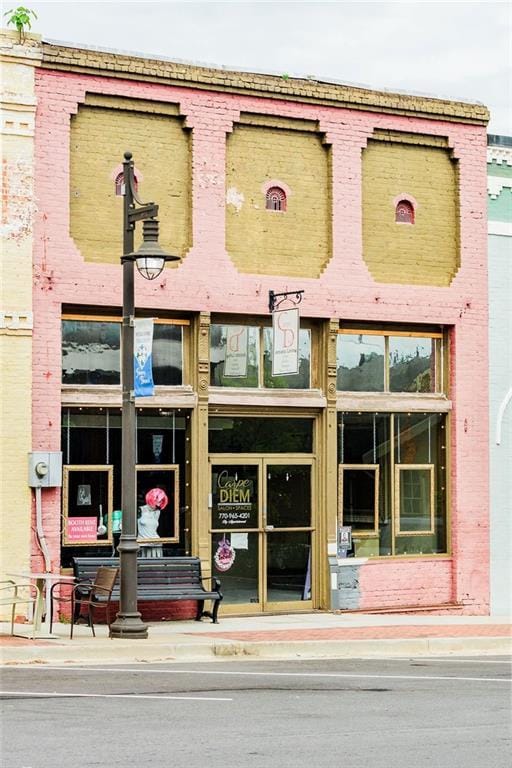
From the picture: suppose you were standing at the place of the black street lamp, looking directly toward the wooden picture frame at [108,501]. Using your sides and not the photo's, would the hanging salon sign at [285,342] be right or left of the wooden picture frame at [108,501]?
right

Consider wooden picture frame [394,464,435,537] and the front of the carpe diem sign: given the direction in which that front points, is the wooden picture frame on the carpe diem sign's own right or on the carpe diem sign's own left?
on the carpe diem sign's own left

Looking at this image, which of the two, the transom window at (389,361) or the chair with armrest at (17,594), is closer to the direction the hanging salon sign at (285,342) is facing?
the chair with armrest

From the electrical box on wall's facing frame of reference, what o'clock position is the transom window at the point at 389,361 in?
The transom window is roughly at 8 o'clock from the electrical box on wall.

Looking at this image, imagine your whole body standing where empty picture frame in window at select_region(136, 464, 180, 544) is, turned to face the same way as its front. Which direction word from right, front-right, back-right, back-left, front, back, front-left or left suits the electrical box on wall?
front-right

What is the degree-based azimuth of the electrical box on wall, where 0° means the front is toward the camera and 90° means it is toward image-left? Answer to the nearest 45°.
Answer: approximately 0°
